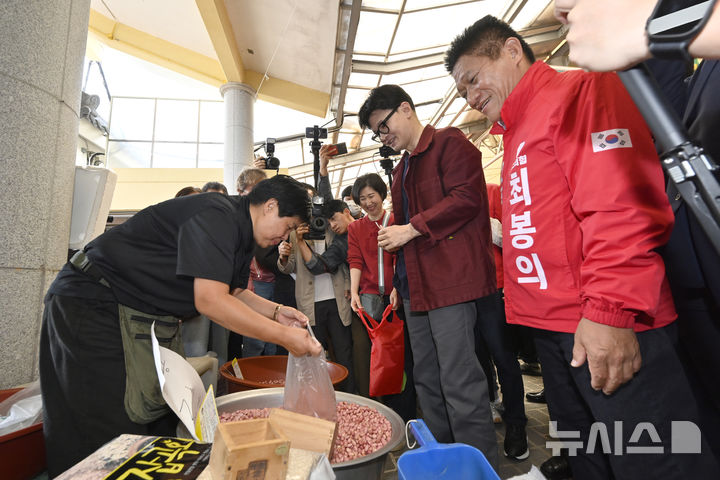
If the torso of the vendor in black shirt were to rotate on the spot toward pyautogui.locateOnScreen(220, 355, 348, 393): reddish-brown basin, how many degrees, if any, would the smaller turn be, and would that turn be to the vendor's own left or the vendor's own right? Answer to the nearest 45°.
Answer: approximately 45° to the vendor's own left

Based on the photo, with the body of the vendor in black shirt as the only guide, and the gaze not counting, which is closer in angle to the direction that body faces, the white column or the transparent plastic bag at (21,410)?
the white column

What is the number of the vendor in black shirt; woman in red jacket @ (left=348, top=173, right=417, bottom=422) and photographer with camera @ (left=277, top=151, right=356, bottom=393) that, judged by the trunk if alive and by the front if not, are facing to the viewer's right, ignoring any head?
1

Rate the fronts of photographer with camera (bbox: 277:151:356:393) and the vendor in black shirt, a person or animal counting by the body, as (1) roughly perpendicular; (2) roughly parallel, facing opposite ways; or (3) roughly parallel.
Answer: roughly perpendicular

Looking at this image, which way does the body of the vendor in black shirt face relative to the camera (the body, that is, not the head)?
to the viewer's right

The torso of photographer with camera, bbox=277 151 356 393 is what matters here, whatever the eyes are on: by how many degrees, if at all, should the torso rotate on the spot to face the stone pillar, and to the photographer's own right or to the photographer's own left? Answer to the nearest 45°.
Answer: approximately 45° to the photographer's own right

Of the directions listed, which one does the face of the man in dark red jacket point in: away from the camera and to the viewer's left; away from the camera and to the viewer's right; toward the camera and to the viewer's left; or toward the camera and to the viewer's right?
toward the camera and to the viewer's left

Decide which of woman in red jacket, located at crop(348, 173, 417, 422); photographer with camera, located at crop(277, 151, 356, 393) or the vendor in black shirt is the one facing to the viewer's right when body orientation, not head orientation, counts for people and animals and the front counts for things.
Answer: the vendor in black shirt

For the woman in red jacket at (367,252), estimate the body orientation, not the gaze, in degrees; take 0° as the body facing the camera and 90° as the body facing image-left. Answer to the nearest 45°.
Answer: approximately 0°
